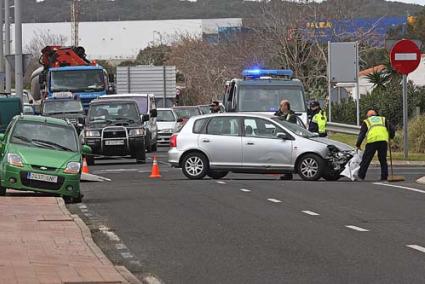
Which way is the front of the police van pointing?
toward the camera

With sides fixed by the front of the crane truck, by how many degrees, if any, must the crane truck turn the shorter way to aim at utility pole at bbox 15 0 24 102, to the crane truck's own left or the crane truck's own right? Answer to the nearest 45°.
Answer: approximately 45° to the crane truck's own right

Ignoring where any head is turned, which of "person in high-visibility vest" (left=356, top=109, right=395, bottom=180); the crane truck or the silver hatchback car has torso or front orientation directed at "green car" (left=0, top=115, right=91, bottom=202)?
the crane truck

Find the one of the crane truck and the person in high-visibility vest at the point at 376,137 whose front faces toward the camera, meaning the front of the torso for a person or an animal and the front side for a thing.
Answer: the crane truck

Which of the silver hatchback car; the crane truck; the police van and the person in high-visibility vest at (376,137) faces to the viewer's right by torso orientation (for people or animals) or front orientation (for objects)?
the silver hatchback car

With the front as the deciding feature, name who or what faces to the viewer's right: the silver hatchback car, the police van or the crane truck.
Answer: the silver hatchback car

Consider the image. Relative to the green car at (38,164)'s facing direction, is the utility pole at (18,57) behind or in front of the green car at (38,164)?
behind

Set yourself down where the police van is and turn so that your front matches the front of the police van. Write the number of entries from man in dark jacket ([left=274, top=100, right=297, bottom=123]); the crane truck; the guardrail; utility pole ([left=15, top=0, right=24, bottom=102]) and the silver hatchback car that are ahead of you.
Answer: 2

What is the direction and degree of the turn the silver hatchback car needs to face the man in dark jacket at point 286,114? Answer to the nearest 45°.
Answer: approximately 90° to its left

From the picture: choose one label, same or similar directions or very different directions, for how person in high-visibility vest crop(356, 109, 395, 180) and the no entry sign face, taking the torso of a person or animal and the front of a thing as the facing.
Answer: very different directions

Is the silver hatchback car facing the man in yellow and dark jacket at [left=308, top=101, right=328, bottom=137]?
no

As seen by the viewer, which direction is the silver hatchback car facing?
to the viewer's right

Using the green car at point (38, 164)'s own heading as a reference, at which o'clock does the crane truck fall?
The crane truck is roughly at 6 o'clock from the green car.

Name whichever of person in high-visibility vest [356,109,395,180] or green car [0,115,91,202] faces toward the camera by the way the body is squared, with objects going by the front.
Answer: the green car

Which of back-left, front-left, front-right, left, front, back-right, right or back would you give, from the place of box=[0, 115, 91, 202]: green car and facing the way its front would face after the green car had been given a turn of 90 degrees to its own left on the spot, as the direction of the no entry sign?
front-left

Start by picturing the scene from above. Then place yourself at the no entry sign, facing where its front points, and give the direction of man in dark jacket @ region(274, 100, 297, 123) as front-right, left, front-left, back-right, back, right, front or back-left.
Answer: front-right

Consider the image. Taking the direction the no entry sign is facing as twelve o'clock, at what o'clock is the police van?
The police van is roughly at 3 o'clock from the no entry sign.
